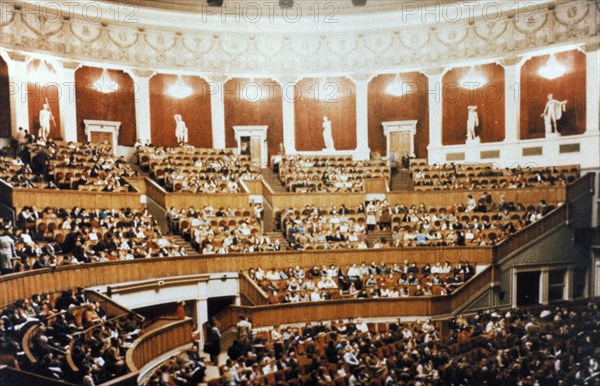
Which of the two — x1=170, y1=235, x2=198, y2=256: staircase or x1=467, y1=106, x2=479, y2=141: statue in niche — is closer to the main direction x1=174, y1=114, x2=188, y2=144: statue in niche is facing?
the staircase

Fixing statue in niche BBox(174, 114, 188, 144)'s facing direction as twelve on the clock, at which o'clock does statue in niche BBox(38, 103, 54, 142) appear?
statue in niche BBox(38, 103, 54, 142) is roughly at 2 o'clock from statue in niche BBox(174, 114, 188, 144).

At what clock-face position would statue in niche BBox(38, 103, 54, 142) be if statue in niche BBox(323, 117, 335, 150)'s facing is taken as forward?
statue in niche BBox(38, 103, 54, 142) is roughly at 2 o'clock from statue in niche BBox(323, 117, 335, 150).

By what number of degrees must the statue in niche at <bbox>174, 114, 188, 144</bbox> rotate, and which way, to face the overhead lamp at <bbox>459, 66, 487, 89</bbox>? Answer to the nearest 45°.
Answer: approximately 90° to its left

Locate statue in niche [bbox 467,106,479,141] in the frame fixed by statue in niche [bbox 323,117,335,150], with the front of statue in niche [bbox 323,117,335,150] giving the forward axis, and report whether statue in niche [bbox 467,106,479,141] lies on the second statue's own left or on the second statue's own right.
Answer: on the second statue's own left

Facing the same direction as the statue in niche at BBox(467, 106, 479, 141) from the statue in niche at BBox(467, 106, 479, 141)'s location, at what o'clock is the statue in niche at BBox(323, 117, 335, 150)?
the statue in niche at BBox(323, 117, 335, 150) is roughly at 3 o'clock from the statue in niche at BBox(467, 106, 479, 141).

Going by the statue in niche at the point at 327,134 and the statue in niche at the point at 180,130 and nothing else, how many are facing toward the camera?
2

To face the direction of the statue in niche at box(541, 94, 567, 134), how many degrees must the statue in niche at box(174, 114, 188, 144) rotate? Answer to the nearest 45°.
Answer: approximately 45° to its left

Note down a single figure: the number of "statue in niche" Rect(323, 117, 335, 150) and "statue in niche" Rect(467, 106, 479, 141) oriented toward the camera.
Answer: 2

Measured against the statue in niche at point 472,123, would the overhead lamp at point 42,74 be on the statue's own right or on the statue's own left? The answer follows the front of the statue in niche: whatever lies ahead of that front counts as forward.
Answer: on the statue's own right

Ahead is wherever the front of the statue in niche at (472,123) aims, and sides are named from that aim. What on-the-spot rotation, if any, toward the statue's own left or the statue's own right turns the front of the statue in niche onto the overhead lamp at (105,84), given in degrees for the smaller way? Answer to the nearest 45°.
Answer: approximately 90° to the statue's own right
